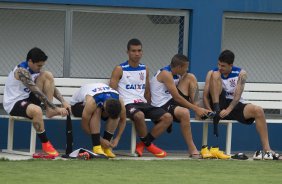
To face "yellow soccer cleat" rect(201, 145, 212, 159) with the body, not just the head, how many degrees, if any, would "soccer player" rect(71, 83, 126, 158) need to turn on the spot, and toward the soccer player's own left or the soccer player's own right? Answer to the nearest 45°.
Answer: approximately 45° to the soccer player's own left

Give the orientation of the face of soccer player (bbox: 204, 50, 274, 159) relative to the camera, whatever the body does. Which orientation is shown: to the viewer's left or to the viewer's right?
to the viewer's left

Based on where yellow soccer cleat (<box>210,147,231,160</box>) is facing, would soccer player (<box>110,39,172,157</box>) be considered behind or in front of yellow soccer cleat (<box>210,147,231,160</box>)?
behind

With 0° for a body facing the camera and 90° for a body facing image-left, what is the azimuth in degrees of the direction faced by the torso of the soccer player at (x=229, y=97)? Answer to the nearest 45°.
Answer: approximately 0°

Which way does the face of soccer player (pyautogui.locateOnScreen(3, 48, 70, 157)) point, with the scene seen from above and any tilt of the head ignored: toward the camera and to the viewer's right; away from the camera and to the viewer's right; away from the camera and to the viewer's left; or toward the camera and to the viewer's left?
toward the camera and to the viewer's right
